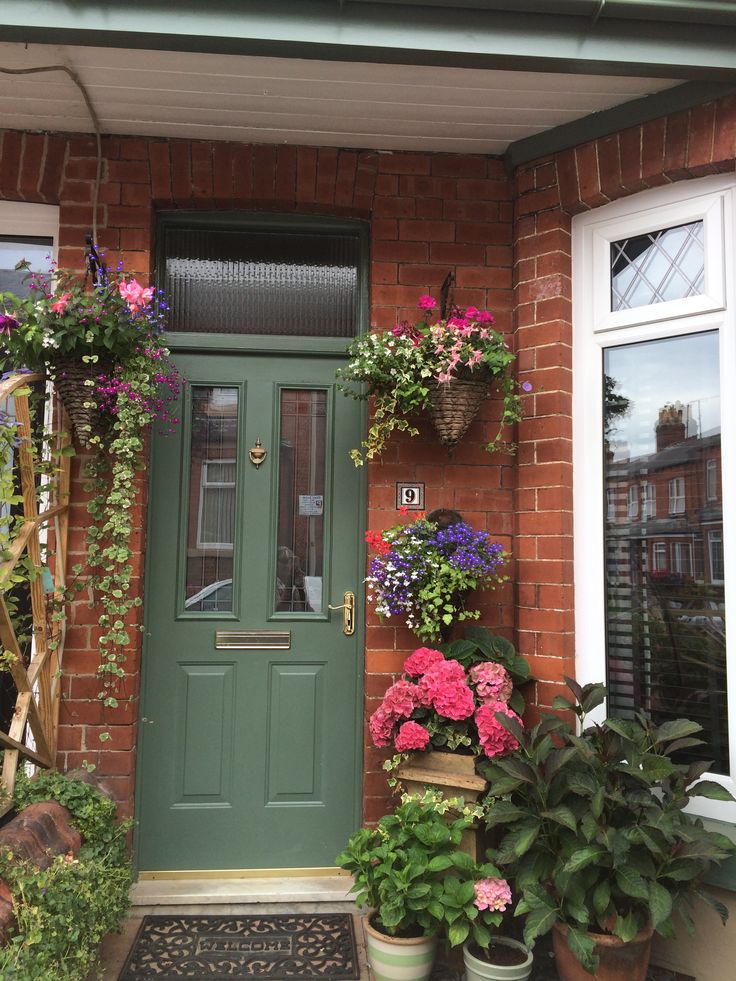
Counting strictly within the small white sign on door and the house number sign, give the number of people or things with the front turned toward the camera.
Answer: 2

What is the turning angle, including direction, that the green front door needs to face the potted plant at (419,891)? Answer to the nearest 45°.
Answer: approximately 45° to its left

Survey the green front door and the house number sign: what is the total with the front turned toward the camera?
2

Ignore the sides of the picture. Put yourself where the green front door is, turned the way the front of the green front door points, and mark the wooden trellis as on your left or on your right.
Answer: on your right

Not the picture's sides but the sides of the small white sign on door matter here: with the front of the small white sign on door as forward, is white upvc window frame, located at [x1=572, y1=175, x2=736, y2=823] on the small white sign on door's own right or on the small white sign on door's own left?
on the small white sign on door's own left

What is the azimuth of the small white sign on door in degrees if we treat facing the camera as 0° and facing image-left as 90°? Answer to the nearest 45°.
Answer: approximately 0°

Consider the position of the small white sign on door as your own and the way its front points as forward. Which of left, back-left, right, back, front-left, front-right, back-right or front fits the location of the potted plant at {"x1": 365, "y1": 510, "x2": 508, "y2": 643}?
front-left

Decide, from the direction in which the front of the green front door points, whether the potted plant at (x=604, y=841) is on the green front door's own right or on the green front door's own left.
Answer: on the green front door's own left

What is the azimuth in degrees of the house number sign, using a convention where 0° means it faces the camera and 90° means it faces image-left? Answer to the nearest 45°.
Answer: approximately 0°

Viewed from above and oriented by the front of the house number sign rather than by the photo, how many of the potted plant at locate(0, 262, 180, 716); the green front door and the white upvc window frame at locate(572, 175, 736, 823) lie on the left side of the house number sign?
1
